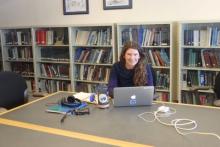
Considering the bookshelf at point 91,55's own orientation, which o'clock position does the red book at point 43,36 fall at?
The red book is roughly at 4 o'clock from the bookshelf.

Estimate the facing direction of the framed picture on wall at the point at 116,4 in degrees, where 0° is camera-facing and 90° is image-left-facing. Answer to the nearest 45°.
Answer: approximately 0°

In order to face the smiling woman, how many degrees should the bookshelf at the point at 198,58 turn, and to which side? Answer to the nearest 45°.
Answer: approximately 45° to its right

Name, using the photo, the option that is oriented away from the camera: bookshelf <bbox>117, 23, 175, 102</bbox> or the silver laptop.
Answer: the silver laptop

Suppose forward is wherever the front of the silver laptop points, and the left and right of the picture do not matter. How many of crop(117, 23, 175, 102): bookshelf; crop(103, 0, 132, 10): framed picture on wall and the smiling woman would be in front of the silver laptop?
3

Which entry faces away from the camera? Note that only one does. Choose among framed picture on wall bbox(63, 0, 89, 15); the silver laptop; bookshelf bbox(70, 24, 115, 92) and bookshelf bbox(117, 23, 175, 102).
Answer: the silver laptop

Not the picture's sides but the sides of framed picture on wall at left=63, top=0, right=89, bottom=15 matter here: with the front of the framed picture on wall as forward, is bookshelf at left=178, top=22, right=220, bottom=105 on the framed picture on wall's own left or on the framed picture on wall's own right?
on the framed picture on wall's own left

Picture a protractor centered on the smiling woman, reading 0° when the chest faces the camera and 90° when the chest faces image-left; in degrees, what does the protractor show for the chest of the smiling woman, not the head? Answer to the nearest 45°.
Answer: approximately 0°

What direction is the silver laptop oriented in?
away from the camera
